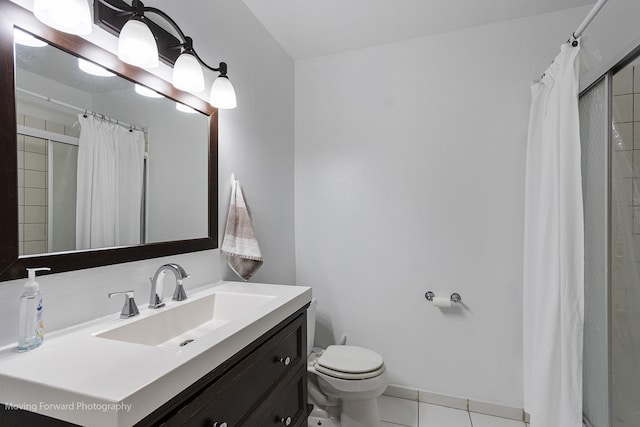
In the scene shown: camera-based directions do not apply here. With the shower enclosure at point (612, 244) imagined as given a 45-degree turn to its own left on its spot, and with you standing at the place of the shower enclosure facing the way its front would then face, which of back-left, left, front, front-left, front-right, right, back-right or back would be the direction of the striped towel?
front

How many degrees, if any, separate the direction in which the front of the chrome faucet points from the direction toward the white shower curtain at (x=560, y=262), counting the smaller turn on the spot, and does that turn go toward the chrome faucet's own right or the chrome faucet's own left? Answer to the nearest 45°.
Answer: approximately 45° to the chrome faucet's own left

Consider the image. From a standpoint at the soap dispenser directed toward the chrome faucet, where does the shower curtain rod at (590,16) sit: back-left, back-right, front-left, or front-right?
front-right

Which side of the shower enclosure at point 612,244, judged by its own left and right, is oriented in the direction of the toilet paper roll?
front

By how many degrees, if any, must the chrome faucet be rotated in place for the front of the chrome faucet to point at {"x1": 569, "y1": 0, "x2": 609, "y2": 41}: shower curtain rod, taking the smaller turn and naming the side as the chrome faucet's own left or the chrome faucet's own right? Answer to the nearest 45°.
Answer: approximately 45° to the chrome faucet's own left

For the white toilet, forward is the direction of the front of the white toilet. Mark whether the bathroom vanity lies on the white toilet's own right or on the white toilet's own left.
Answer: on the white toilet's own right

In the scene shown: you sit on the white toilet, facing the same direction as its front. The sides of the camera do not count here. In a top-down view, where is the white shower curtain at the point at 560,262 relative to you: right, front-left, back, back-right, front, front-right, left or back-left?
front

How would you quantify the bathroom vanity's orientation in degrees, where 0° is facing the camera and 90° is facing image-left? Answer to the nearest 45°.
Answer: approximately 315°

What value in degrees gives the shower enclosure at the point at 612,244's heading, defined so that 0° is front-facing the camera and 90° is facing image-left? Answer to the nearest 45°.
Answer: approximately 90°
